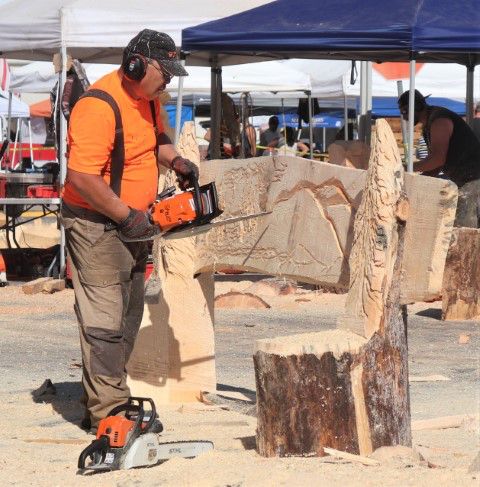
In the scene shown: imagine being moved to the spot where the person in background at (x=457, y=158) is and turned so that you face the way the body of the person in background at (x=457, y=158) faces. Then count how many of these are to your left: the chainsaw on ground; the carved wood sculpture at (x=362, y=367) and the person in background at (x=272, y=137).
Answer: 2

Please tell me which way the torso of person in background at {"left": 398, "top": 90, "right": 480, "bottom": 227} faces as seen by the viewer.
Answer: to the viewer's left

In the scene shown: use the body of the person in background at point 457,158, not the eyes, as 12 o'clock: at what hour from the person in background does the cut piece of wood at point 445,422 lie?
The cut piece of wood is roughly at 9 o'clock from the person in background.

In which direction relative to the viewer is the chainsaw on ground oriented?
to the viewer's right

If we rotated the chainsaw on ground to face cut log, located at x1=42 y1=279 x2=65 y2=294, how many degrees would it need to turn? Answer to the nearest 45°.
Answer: approximately 90° to its left

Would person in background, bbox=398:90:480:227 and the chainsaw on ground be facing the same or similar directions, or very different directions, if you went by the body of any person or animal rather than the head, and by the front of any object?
very different directions

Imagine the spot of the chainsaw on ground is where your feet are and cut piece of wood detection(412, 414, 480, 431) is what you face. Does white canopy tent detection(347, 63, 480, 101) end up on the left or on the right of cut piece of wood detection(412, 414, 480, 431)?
left

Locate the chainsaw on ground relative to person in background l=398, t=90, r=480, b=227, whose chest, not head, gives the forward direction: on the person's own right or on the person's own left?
on the person's own left

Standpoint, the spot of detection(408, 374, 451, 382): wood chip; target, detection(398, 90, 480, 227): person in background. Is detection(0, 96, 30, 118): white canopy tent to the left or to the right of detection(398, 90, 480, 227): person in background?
left

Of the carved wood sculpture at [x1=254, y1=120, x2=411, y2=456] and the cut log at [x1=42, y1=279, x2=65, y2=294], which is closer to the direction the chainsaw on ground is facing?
the carved wood sculpture

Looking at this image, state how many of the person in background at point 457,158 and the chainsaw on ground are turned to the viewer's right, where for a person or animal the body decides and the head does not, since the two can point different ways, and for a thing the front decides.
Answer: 1

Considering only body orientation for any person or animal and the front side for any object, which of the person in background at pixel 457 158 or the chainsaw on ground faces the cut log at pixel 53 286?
the person in background

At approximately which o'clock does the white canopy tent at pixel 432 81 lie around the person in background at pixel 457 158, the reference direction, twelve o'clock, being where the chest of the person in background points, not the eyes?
The white canopy tent is roughly at 3 o'clock from the person in background.
